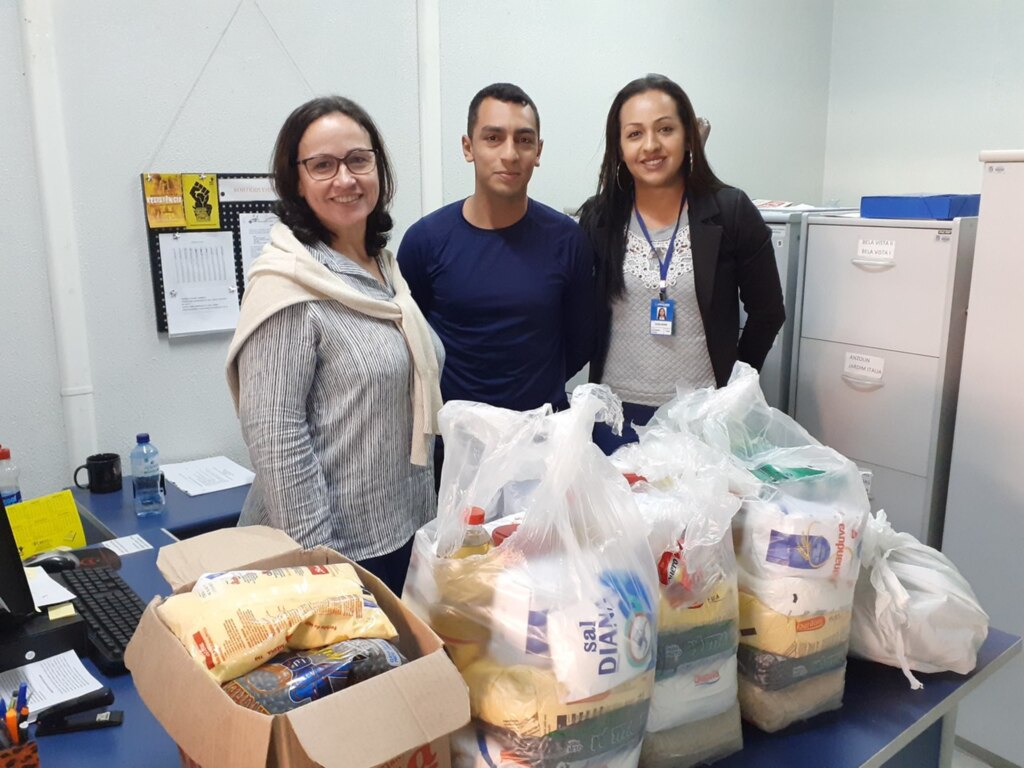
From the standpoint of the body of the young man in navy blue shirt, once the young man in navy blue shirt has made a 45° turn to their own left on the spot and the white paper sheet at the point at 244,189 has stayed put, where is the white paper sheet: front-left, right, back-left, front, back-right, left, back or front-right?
back

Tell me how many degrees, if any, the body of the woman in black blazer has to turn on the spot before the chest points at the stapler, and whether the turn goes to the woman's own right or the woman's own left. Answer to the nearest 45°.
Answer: approximately 45° to the woman's own right

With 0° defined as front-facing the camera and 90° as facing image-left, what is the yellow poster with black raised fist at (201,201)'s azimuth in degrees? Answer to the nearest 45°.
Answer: approximately 0°

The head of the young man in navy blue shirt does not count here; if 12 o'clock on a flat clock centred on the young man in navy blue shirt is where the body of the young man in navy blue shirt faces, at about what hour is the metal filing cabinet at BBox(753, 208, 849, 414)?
The metal filing cabinet is roughly at 8 o'clock from the young man in navy blue shirt.

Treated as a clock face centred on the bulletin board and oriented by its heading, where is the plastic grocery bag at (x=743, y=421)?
The plastic grocery bag is roughly at 11 o'clock from the bulletin board.
